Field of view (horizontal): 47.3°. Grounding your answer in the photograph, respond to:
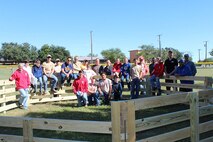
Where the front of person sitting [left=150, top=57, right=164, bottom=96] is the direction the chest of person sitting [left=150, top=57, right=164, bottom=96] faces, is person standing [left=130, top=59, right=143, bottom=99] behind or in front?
in front

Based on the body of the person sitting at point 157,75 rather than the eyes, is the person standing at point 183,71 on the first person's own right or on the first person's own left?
on the first person's own left

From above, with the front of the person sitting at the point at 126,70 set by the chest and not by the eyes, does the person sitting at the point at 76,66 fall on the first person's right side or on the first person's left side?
on the first person's right side

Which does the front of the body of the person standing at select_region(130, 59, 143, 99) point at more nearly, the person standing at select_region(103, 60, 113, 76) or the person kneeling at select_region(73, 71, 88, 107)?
the person kneeling

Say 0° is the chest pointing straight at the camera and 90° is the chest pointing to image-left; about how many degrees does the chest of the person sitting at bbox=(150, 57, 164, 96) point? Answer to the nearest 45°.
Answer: approximately 45°

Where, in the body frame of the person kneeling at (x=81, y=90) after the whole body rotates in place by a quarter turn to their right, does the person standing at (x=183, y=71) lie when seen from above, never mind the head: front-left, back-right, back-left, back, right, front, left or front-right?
back

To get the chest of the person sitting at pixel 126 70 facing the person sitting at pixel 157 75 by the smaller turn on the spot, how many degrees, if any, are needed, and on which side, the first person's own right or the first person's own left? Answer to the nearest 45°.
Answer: approximately 45° to the first person's own left

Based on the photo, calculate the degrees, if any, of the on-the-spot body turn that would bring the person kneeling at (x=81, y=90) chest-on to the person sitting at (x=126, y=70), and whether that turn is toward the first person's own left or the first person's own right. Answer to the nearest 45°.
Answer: approximately 135° to the first person's own left
